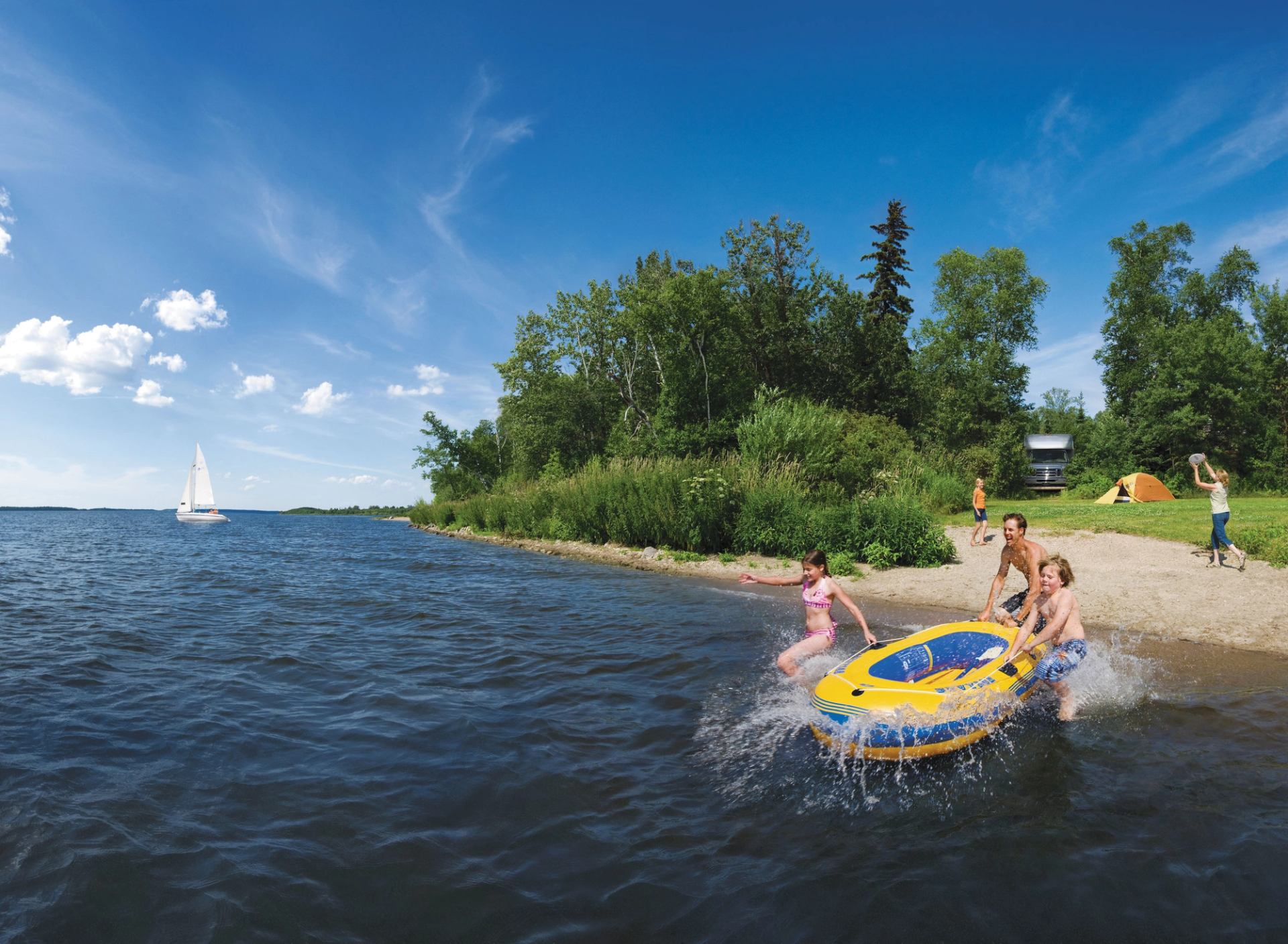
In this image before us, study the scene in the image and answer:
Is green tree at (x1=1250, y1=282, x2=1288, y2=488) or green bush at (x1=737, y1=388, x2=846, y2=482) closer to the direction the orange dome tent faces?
the green bush

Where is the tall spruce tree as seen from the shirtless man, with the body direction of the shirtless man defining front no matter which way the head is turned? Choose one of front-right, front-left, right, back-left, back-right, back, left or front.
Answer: back-right

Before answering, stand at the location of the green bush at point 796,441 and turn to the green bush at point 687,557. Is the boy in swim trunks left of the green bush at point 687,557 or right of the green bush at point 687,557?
left

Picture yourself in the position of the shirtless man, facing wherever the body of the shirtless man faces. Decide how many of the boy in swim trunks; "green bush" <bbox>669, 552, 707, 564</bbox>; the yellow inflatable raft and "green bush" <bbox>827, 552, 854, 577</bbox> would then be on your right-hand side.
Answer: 2

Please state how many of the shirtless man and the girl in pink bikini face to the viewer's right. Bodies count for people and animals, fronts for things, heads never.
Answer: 0

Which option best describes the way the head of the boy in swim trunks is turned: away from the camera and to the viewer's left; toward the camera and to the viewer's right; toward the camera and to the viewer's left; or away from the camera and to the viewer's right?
toward the camera and to the viewer's left

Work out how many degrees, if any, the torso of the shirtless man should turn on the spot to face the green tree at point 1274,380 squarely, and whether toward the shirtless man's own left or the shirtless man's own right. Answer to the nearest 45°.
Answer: approximately 135° to the shirtless man's own right

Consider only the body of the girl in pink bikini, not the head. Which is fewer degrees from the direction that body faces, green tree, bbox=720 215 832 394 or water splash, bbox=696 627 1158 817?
the water splash

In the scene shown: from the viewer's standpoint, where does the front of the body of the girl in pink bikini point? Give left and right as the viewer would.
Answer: facing the viewer and to the left of the viewer

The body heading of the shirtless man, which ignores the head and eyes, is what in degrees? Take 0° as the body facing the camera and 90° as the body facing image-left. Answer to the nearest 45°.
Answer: approximately 45°

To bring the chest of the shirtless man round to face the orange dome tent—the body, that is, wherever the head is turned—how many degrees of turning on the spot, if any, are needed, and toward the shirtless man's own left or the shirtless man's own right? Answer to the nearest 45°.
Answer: approximately 135° to the shirtless man's own right

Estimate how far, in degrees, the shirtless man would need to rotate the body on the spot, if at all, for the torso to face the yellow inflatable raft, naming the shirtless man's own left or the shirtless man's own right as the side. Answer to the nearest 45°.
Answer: approximately 45° to the shirtless man's own left

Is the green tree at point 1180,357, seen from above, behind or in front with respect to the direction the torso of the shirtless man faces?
behind

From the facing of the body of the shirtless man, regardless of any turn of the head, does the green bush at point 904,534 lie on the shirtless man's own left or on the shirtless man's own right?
on the shirtless man's own right

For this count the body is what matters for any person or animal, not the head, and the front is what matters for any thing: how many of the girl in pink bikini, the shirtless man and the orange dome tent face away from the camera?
0
